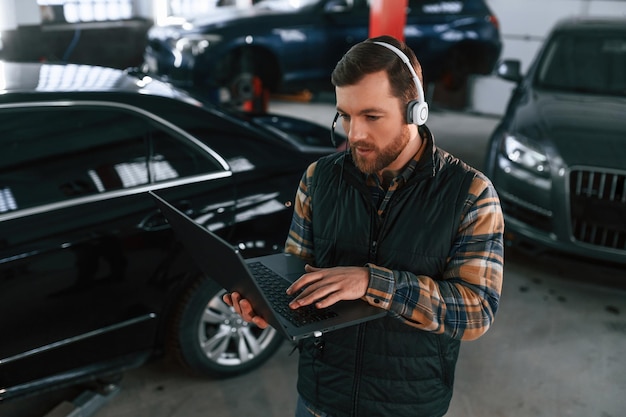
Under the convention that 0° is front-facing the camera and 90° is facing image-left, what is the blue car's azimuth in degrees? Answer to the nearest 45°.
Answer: approximately 45°

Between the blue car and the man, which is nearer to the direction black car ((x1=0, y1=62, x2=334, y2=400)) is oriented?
the man

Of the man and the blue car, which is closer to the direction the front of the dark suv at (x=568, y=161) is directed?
the man

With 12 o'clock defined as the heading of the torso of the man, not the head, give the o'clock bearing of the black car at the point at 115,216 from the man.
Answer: The black car is roughly at 3 o'clock from the man.

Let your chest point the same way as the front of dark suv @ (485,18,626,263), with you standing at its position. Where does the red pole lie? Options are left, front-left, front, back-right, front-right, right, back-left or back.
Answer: back-right

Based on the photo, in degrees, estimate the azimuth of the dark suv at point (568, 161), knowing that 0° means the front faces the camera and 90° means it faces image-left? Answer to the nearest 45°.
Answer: approximately 0°

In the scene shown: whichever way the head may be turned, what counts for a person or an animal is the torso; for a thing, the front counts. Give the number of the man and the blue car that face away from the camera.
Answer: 0

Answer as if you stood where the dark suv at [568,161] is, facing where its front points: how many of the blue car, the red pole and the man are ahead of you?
1
